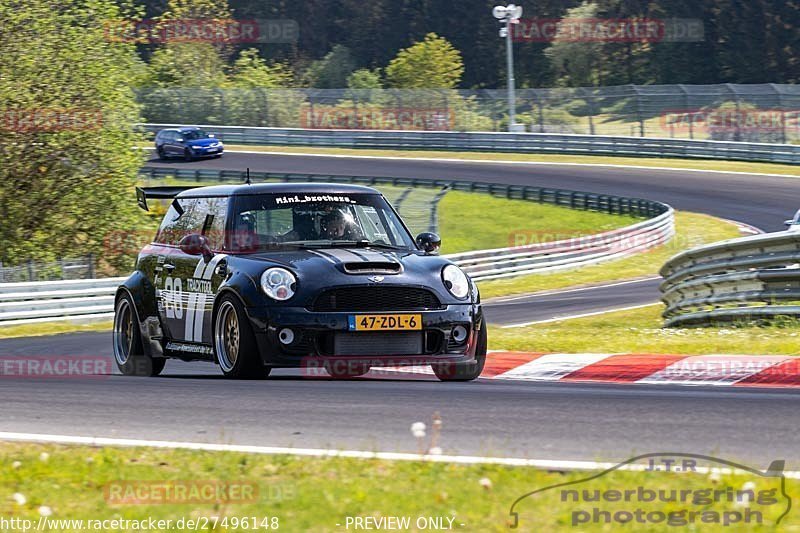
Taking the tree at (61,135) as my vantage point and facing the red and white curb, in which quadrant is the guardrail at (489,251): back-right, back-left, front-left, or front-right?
front-left

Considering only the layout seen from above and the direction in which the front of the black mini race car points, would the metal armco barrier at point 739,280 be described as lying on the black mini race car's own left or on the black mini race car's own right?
on the black mini race car's own left

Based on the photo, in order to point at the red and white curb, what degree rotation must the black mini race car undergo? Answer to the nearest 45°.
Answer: approximately 45° to its left

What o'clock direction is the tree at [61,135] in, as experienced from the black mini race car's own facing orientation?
The tree is roughly at 7 o'clock from the black mini race car.

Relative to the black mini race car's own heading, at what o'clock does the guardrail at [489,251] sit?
The guardrail is roughly at 8 o'clock from the black mini race car.

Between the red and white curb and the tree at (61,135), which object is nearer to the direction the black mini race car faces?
the red and white curb

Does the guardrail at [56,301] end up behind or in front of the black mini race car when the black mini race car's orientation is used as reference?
behind
